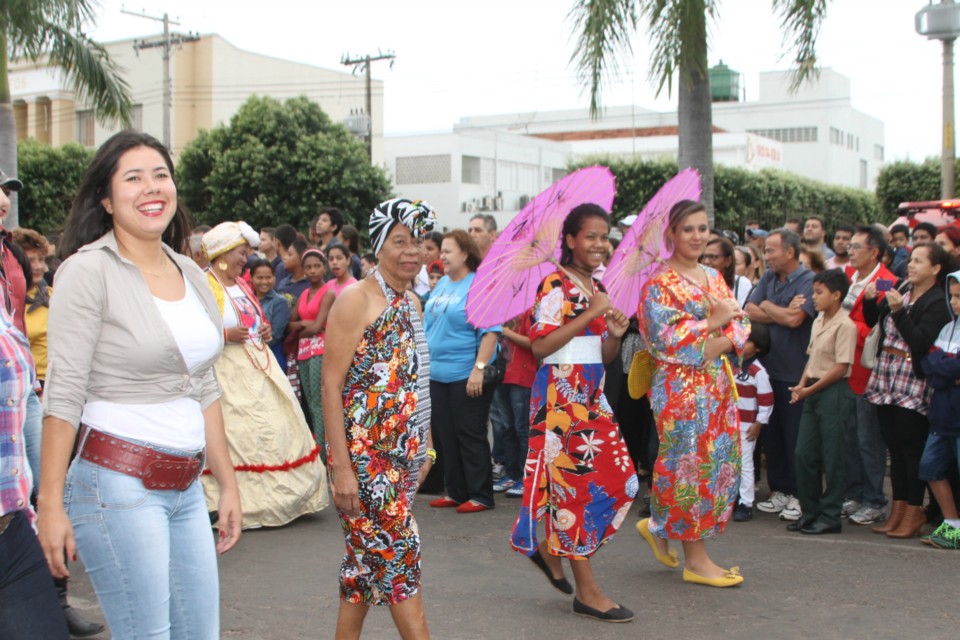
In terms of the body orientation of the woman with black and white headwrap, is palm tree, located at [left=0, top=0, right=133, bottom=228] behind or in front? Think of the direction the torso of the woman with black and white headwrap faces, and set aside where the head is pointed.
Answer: behind

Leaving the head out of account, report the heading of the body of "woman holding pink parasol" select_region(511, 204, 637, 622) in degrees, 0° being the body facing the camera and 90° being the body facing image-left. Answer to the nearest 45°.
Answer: approximately 315°

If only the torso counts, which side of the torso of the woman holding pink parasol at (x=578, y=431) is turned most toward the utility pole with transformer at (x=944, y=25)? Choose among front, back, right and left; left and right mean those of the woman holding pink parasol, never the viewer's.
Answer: left

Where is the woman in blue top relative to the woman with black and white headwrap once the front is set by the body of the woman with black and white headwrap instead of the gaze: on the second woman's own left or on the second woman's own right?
on the second woman's own left

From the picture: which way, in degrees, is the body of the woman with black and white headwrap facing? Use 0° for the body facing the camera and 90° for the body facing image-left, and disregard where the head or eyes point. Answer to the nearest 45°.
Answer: approximately 315°

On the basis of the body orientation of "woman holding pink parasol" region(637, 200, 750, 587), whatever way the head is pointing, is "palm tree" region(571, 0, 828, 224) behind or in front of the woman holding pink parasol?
behind

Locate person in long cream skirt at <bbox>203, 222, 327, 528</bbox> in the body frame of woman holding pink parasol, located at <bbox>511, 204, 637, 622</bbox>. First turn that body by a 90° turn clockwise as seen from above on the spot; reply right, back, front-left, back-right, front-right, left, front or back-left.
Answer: right

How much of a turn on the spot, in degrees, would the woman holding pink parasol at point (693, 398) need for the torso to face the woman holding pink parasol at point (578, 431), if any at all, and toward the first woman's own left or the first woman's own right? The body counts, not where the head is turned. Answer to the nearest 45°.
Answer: approximately 90° to the first woman's own right

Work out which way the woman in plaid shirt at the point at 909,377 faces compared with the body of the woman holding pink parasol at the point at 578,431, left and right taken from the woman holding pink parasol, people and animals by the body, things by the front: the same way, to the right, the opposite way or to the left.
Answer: to the right

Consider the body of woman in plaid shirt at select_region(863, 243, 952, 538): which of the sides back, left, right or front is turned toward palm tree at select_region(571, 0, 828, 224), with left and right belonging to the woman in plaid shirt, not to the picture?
right

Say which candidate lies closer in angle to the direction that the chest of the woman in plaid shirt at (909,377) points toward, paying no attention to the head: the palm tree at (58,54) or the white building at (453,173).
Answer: the palm tree
